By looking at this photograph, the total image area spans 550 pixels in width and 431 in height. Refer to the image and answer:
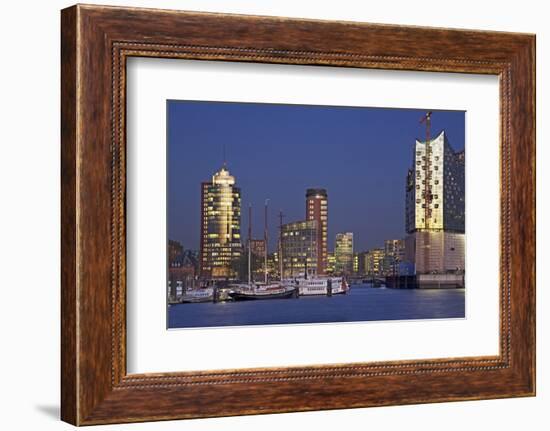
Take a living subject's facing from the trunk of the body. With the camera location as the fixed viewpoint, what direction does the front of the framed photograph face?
facing the viewer and to the right of the viewer
